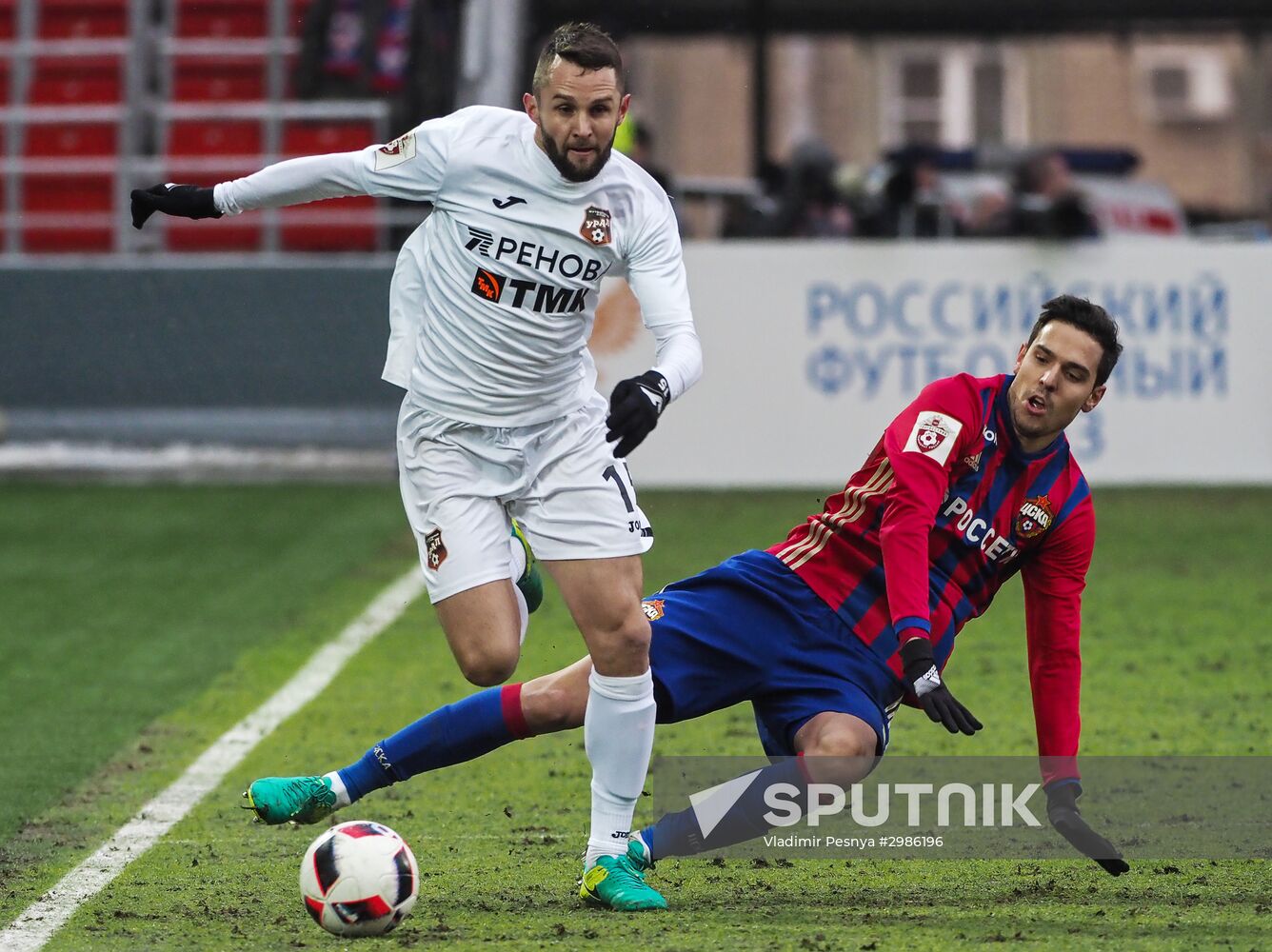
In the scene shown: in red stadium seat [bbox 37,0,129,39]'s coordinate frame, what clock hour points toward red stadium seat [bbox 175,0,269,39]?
red stadium seat [bbox 175,0,269,39] is roughly at 10 o'clock from red stadium seat [bbox 37,0,129,39].

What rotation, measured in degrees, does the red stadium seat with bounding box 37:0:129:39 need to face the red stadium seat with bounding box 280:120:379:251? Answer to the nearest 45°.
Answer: approximately 45° to its left

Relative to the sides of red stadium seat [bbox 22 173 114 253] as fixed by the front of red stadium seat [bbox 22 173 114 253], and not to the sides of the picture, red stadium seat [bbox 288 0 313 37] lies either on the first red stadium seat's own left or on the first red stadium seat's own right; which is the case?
on the first red stadium seat's own left

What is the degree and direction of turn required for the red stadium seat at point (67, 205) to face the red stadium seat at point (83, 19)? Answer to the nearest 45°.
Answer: approximately 180°

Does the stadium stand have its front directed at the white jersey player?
yes

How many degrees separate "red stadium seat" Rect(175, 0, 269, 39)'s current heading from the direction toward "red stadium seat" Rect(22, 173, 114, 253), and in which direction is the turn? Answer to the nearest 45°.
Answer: approximately 45° to its right
